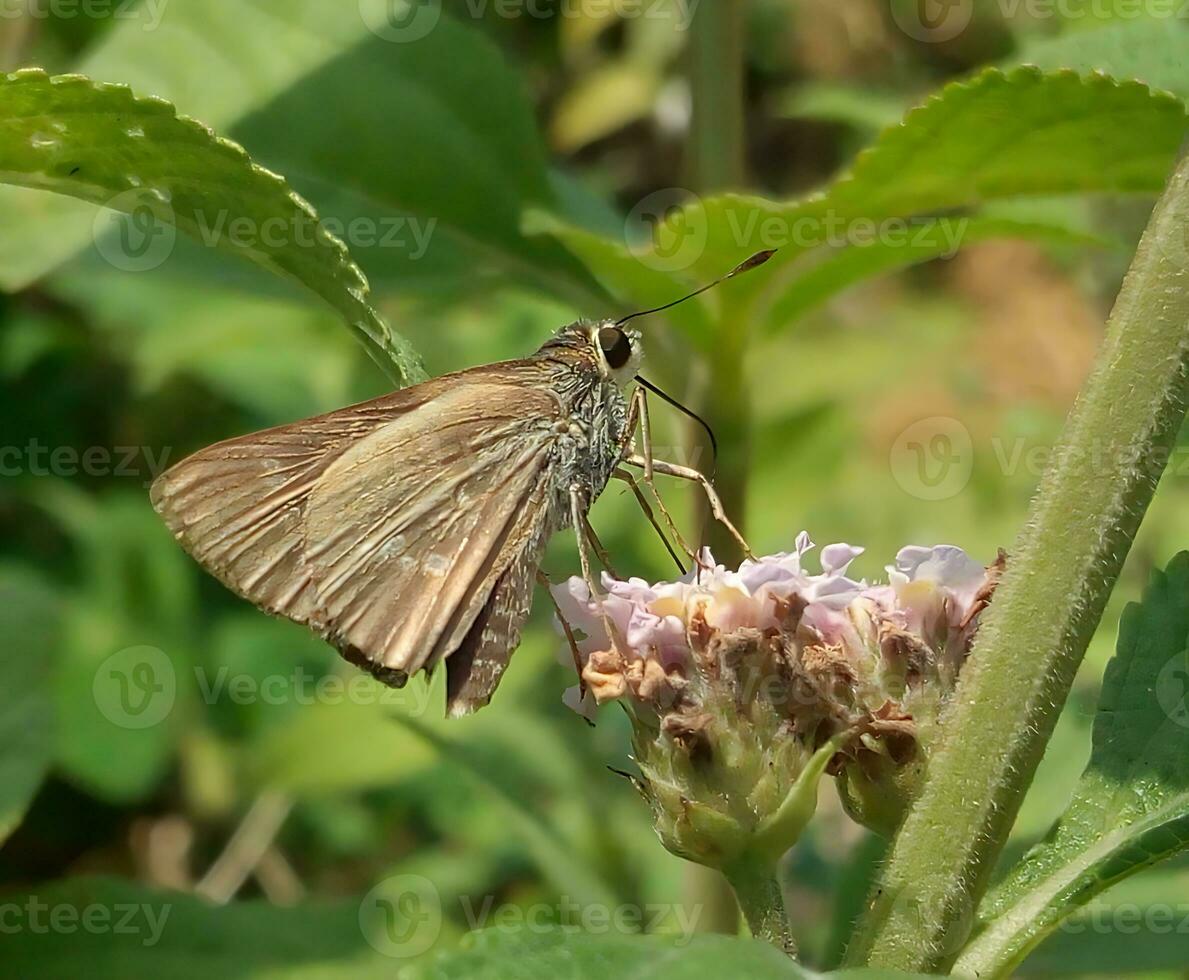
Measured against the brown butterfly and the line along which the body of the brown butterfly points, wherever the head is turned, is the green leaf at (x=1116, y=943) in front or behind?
in front

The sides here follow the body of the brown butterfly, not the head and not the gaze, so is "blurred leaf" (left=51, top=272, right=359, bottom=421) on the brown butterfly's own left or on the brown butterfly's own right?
on the brown butterfly's own left

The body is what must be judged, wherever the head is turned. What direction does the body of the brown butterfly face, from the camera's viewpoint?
to the viewer's right

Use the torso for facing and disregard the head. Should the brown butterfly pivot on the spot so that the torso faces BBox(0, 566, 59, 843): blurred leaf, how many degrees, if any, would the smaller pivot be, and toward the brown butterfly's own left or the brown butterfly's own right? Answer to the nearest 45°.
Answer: approximately 135° to the brown butterfly's own left
